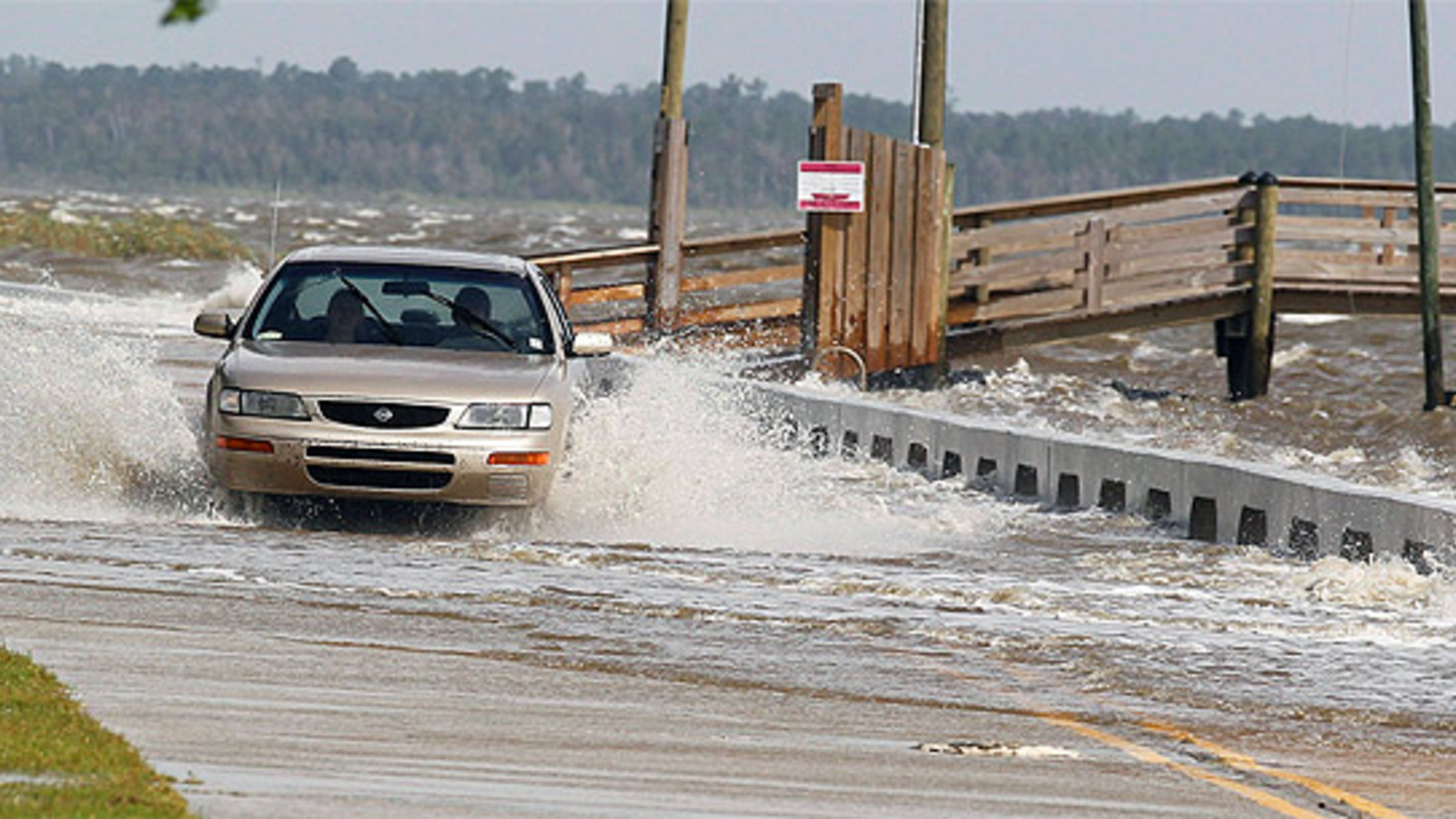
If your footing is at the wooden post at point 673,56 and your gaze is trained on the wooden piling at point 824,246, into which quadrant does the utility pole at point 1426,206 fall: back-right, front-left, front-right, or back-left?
front-left

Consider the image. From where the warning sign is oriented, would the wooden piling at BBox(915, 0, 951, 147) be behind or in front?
behind

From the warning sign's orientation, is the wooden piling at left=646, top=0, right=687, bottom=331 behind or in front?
behind

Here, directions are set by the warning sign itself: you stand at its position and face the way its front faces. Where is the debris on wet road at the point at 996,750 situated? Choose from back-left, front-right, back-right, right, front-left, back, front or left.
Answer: front

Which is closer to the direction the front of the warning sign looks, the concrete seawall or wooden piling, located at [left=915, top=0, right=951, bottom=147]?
the concrete seawall

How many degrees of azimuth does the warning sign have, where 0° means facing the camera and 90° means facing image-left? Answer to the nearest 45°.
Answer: approximately 0°

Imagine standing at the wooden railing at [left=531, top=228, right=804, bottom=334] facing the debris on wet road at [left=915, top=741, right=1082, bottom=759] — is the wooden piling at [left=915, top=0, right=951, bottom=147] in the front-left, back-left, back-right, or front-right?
front-left

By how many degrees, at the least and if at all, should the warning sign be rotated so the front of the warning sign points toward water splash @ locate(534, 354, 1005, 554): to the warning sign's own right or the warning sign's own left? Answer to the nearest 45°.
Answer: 0° — it already faces it

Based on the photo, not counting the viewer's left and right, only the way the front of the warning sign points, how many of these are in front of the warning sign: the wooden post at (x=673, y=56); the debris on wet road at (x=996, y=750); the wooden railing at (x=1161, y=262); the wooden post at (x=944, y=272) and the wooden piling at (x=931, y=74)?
1

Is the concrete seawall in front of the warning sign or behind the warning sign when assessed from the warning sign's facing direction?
in front
